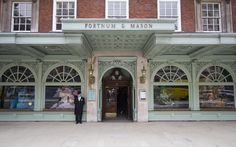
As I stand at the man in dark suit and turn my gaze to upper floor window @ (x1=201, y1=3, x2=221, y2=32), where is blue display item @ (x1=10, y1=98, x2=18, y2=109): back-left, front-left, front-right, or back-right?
back-left

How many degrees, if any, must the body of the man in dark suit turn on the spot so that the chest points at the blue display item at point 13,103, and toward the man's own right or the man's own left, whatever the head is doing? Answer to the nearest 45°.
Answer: approximately 90° to the man's own right

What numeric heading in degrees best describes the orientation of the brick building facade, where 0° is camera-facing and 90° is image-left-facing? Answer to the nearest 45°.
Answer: approximately 0°

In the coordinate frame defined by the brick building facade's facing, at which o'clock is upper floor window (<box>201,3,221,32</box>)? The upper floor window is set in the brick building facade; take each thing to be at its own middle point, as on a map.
The upper floor window is roughly at 9 o'clock from the brick building facade.

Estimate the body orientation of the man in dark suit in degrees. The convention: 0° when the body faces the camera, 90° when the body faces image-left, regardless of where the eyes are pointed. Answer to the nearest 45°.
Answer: approximately 0°

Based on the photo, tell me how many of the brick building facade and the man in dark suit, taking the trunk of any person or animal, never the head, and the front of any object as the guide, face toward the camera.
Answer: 2
